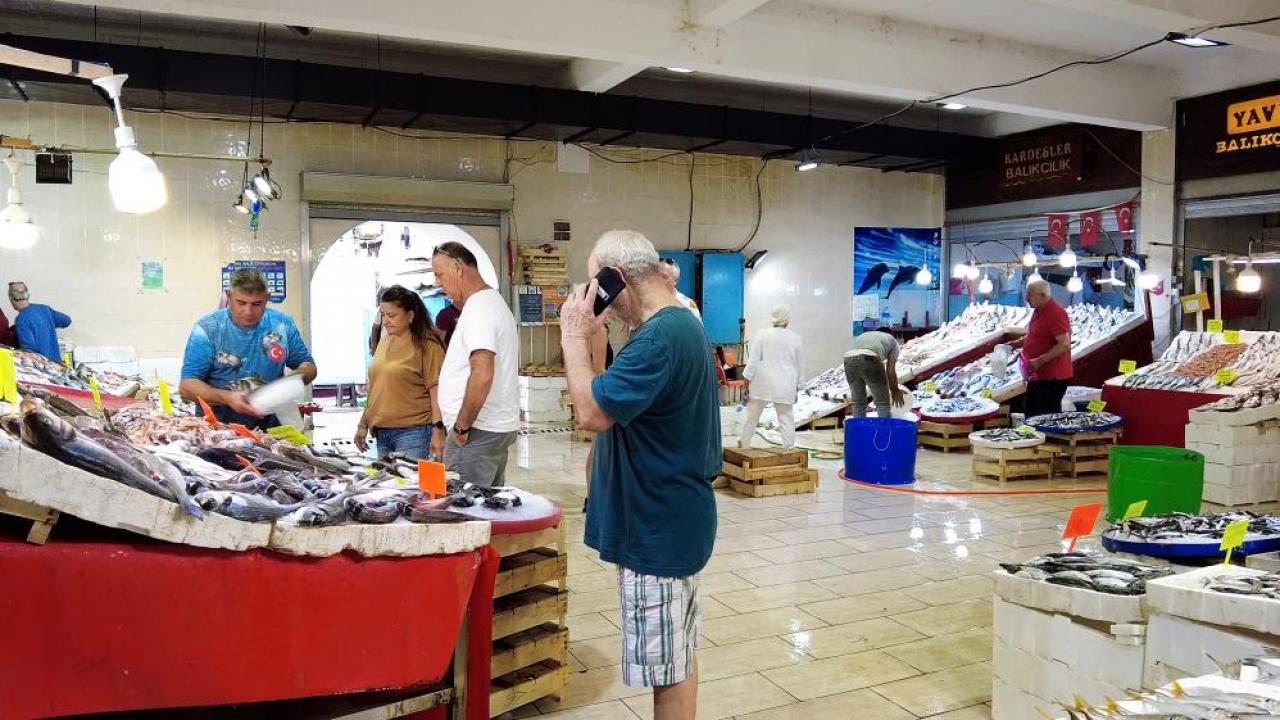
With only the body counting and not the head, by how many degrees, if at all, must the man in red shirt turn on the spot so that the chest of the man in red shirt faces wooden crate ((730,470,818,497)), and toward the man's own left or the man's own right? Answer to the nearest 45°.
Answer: approximately 45° to the man's own left

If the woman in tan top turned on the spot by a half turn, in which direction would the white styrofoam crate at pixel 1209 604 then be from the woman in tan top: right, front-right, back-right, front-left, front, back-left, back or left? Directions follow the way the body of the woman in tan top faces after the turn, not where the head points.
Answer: right

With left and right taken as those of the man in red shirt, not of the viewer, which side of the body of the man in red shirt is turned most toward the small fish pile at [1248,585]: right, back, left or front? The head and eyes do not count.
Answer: left

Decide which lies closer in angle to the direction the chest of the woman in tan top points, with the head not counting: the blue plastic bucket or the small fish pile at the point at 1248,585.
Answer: the small fish pile

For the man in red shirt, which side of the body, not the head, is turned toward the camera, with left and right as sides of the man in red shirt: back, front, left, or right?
left

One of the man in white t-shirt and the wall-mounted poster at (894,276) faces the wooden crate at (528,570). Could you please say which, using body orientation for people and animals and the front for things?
the wall-mounted poster

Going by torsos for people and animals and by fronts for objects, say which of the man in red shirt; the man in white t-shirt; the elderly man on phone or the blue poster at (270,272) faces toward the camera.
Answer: the blue poster

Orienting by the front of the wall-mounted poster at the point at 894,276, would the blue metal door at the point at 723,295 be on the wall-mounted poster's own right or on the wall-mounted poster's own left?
on the wall-mounted poster's own right

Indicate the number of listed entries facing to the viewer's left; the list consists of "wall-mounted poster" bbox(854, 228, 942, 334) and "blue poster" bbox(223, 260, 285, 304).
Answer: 0

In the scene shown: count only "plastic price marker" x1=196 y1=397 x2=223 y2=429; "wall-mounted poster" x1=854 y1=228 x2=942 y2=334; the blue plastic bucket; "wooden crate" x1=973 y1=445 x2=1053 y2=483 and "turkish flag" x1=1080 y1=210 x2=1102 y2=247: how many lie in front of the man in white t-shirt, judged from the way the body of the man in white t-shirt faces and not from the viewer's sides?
1

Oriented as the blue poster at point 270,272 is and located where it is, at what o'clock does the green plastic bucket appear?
The green plastic bucket is roughly at 11 o'clock from the blue poster.

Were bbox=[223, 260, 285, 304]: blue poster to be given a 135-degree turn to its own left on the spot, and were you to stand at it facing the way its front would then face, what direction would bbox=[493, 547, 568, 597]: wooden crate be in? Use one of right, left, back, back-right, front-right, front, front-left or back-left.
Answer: back-right

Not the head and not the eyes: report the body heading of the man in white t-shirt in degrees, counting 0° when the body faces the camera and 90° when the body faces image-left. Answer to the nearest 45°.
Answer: approximately 90°

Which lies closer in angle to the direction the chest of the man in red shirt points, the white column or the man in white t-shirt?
the man in white t-shirt
